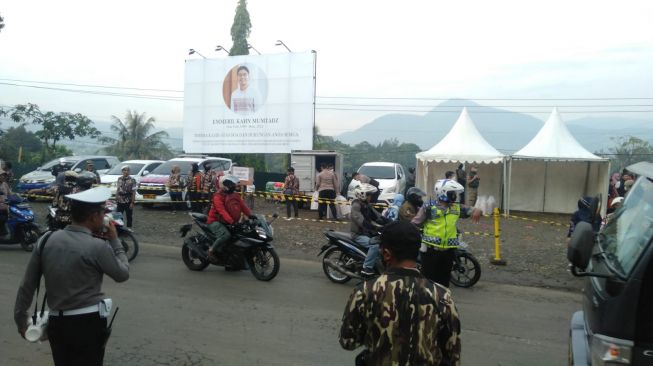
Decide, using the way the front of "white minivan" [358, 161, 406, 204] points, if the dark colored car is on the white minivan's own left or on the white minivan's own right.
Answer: on the white minivan's own left

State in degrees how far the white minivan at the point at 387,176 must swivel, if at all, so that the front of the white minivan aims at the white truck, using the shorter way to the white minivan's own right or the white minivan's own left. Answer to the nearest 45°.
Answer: approximately 45° to the white minivan's own right
